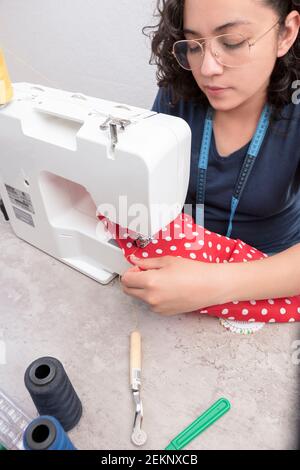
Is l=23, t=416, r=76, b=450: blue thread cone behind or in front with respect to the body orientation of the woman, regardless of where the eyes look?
in front

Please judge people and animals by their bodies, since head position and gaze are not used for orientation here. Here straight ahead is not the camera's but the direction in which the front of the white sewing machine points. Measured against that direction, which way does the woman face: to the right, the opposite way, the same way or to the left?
the opposite way

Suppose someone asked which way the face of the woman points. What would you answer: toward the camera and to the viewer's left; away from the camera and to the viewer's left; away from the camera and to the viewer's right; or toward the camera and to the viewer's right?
toward the camera and to the viewer's left

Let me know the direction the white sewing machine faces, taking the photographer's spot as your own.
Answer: facing away from the viewer and to the right of the viewer

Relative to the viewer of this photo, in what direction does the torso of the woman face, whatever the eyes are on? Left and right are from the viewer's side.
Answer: facing the viewer and to the left of the viewer
